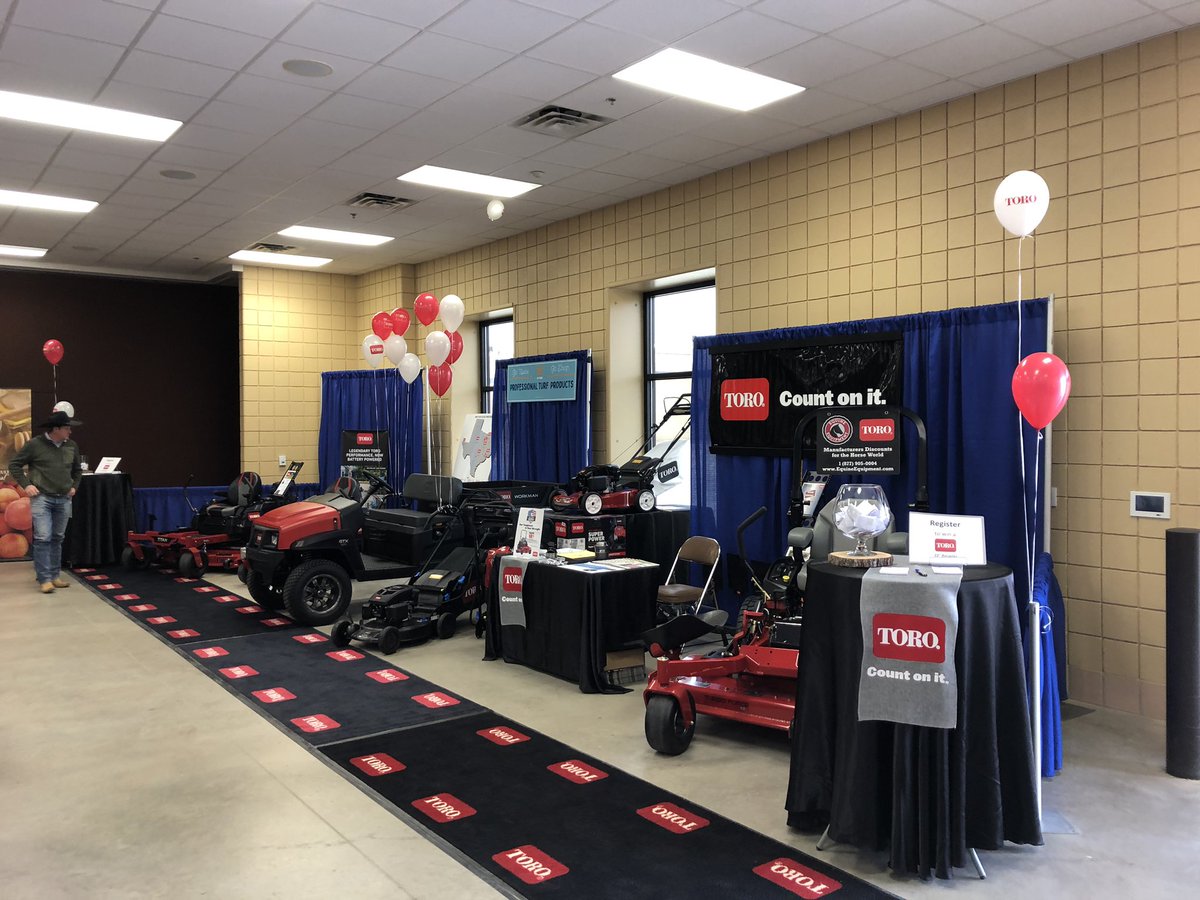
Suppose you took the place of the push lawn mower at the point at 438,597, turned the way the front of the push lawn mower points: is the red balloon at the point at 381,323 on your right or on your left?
on your right

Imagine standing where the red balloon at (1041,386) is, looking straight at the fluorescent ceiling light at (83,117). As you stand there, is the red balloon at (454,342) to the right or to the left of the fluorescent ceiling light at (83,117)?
right

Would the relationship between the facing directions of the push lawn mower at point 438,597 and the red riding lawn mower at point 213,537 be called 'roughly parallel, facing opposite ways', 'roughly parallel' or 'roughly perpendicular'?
roughly parallel

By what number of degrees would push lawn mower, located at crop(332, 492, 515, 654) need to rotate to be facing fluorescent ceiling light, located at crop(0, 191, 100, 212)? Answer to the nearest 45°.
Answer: approximately 90° to its right

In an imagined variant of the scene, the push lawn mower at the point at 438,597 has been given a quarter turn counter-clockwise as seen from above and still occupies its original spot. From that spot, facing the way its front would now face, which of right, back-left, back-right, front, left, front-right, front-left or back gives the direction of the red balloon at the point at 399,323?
back-left

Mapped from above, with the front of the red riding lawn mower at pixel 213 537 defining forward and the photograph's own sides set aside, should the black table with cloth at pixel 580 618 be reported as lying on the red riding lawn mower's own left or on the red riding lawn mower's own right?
on the red riding lawn mower's own left

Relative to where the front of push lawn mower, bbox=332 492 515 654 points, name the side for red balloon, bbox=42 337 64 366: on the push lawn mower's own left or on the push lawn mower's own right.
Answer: on the push lawn mower's own right

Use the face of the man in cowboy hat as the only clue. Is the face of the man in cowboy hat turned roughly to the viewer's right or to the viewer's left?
to the viewer's right

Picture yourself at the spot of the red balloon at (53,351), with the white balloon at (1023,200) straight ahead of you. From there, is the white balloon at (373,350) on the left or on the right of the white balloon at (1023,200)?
left

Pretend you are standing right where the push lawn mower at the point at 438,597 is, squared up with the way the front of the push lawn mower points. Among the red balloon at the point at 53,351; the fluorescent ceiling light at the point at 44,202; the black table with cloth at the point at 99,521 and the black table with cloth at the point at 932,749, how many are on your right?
3

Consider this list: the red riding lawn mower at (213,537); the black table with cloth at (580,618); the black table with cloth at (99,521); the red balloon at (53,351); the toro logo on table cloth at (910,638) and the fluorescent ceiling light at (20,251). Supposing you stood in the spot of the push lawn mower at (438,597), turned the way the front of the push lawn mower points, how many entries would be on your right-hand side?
4

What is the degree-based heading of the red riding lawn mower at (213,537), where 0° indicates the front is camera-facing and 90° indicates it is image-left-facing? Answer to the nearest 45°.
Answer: approximately 45°

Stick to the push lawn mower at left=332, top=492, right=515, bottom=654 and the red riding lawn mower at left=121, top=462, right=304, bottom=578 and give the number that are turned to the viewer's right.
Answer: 0

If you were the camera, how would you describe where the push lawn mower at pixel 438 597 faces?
facing the viewer and to the left of the viewer

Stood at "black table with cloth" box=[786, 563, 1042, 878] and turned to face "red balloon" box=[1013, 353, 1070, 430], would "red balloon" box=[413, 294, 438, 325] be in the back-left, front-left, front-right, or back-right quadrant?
front-left

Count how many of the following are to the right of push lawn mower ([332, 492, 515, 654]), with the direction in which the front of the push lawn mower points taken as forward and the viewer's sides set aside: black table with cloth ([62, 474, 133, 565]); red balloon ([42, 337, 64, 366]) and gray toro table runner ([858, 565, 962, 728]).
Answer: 2
